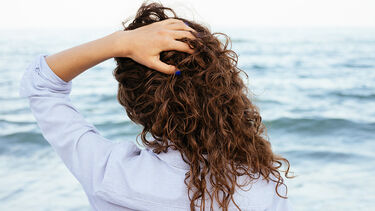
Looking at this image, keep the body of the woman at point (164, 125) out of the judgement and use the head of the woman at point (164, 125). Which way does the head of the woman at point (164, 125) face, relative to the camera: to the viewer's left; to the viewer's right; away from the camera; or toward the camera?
away from the camera

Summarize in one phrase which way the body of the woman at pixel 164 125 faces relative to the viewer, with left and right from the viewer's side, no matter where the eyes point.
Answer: facing away from the viewer
